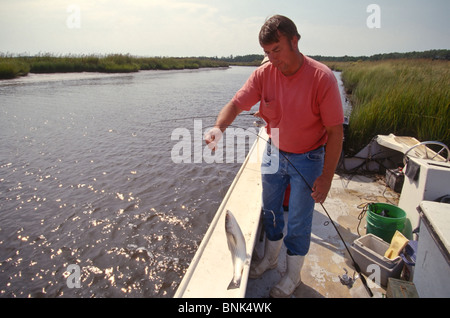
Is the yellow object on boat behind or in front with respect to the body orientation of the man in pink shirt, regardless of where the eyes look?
behind

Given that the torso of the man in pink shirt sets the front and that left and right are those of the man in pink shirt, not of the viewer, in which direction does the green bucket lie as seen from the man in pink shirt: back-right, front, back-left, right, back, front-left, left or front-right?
back

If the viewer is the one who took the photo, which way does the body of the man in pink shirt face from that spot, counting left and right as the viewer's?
facing the viewer and to the left of the viewer

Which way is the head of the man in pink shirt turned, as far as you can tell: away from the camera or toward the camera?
toward the camera
